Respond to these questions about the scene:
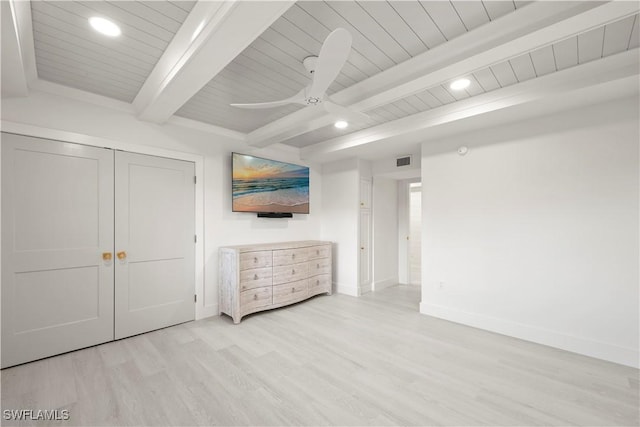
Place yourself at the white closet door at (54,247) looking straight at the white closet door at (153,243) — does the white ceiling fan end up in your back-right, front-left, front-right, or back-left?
front-right

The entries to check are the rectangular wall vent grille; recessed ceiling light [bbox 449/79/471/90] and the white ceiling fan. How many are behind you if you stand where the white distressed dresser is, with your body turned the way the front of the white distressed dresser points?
0

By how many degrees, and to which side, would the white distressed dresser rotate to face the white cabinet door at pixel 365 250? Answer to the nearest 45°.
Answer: approximately 90° to its left

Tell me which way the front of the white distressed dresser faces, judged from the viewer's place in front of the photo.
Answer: facing the viewer and to the right of the viewer

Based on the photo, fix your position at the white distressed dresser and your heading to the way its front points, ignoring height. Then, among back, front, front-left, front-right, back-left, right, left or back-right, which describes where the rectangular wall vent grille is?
front-left

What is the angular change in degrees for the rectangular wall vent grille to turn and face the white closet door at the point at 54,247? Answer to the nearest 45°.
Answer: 0° — it already faces it

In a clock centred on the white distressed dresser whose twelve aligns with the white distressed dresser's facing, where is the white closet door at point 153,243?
The white closet door is roughly at 4 o'clock from the white distressed dresser.

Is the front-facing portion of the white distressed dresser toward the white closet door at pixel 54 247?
no

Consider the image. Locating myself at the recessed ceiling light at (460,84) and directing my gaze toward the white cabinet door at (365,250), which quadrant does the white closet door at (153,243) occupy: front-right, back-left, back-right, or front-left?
front-left

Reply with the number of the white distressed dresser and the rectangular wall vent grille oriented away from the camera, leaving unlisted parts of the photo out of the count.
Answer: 0

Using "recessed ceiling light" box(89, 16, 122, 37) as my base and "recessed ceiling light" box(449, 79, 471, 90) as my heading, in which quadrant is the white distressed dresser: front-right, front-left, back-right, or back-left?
front-left
